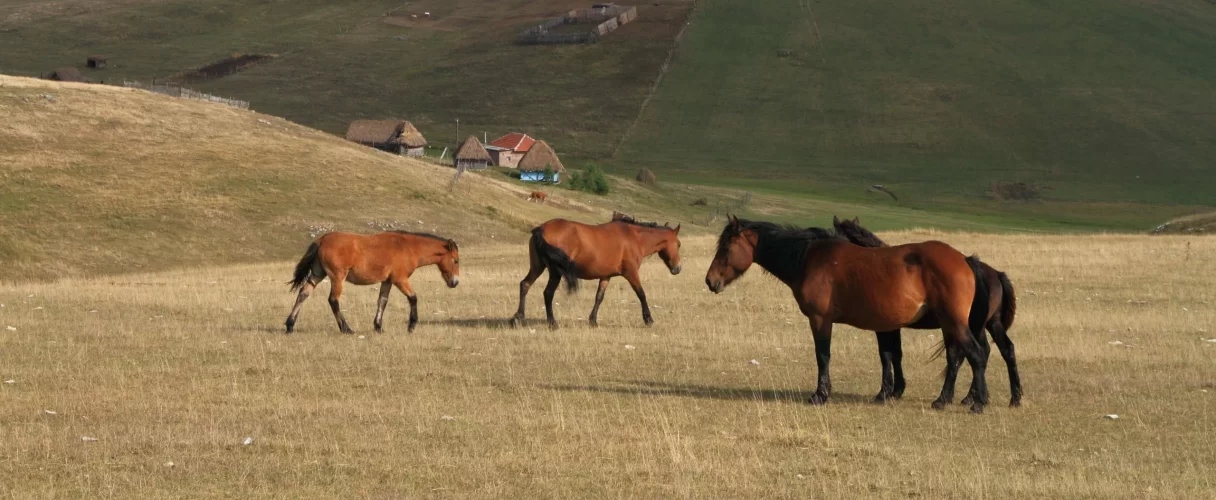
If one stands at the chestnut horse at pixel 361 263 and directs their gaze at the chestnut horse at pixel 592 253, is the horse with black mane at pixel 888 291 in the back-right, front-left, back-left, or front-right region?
front-right

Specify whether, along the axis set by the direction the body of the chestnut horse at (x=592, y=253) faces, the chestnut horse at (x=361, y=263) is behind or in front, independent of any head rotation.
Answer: behind

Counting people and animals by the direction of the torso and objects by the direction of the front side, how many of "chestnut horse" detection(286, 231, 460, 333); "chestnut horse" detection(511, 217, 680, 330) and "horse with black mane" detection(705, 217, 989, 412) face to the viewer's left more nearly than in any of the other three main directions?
1

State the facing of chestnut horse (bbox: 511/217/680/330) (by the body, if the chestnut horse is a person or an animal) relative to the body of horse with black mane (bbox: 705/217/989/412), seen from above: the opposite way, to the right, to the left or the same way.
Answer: the opposite way

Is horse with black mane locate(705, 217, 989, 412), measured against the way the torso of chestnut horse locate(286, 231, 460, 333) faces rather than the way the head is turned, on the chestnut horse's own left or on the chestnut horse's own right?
on the chestnut horse's own right

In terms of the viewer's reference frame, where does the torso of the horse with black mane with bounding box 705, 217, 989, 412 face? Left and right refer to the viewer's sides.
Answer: facing to the left of the viewer

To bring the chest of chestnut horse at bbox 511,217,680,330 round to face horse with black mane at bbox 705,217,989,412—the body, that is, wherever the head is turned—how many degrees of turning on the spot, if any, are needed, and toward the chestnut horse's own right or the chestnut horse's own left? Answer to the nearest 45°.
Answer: approximately 45° to the chestnut horse's own right

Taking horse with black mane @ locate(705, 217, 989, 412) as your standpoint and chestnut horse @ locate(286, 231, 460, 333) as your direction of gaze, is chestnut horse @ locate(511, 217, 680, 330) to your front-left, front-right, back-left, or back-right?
front-right

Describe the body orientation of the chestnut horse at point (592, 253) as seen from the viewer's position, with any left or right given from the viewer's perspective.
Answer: facing to the right of the viewer

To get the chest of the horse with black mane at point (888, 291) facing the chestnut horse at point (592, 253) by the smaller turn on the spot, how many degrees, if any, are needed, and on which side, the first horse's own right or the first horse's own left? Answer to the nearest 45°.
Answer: approximately 45° to the first horse's own right

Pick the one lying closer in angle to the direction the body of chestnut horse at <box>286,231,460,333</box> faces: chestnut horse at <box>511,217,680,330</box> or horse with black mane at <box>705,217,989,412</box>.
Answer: the chestnut horse

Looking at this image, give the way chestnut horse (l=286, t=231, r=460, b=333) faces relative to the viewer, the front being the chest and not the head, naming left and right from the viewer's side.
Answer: facing to the right of the viewer

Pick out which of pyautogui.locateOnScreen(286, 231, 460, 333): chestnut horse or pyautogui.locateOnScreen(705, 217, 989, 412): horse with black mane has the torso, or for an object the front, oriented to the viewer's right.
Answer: the chestnut horse
